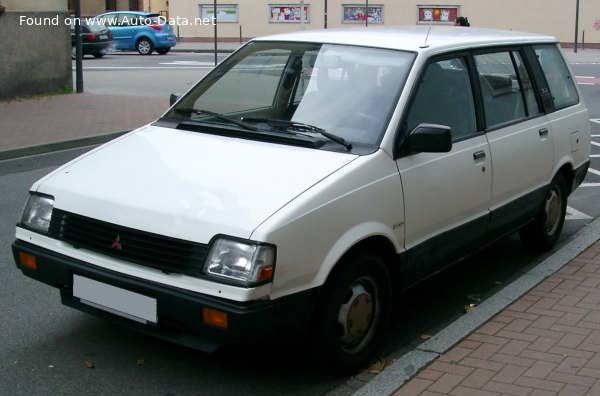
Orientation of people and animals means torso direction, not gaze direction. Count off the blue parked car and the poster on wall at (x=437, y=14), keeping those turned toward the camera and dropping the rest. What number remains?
1

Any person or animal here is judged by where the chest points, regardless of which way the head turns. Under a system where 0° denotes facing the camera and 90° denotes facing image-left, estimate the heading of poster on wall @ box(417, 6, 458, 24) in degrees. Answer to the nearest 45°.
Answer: approximately 0°

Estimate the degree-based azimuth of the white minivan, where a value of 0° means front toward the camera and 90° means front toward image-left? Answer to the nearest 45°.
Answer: approximately 45°

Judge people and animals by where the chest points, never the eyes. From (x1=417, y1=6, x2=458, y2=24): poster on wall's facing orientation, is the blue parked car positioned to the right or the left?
on its right

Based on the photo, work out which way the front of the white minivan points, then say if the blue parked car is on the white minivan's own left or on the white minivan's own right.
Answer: on the white minivan's own right

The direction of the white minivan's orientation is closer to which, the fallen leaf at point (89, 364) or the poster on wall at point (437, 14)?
the fallen leaf

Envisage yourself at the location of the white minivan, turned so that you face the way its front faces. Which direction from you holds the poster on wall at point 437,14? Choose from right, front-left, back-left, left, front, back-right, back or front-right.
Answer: back-right

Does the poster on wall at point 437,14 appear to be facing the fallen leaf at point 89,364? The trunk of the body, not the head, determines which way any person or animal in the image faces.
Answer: yes
